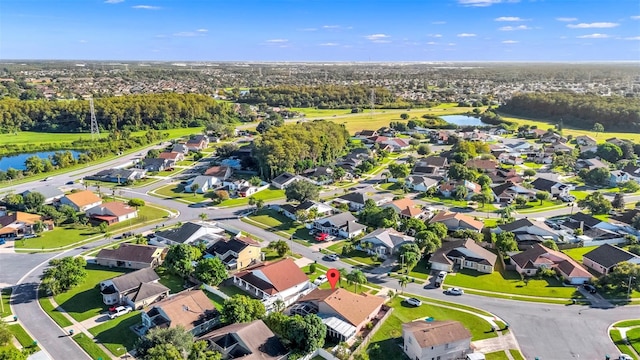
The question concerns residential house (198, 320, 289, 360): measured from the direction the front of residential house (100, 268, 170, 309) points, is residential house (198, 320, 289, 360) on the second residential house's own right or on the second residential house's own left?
on the second residential house's own left

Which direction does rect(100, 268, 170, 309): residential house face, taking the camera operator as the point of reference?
facing the viewer and to the left of the viewer

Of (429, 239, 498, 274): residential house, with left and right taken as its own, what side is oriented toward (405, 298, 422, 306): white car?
front

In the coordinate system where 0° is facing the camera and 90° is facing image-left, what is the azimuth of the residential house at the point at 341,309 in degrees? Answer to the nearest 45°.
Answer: approximately 225°

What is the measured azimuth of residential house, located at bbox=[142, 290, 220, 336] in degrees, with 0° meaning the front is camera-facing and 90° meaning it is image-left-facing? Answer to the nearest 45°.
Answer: approximately 45°

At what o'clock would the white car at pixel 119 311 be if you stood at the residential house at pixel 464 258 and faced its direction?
The white car is roughly at 2 o'clock from the residential house.

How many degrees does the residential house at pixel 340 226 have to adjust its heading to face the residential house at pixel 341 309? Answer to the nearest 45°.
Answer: approximately 45° to its left

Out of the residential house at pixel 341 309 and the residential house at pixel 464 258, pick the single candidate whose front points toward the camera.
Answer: the residential house at pixel 464 258

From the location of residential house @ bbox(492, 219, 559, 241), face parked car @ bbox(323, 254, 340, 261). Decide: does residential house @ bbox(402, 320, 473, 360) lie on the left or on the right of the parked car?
left

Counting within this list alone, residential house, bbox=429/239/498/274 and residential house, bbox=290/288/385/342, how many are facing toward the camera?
1

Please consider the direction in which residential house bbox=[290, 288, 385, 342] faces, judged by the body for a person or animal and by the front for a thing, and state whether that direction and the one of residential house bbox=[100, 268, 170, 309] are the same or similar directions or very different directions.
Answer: very different directions

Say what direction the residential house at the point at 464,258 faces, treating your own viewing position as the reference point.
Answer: facing the viewer

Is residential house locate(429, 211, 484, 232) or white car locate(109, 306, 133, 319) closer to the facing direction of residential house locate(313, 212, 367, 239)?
the white car

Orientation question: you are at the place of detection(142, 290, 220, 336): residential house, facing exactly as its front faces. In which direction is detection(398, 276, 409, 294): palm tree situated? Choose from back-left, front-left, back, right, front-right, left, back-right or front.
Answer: back-left
